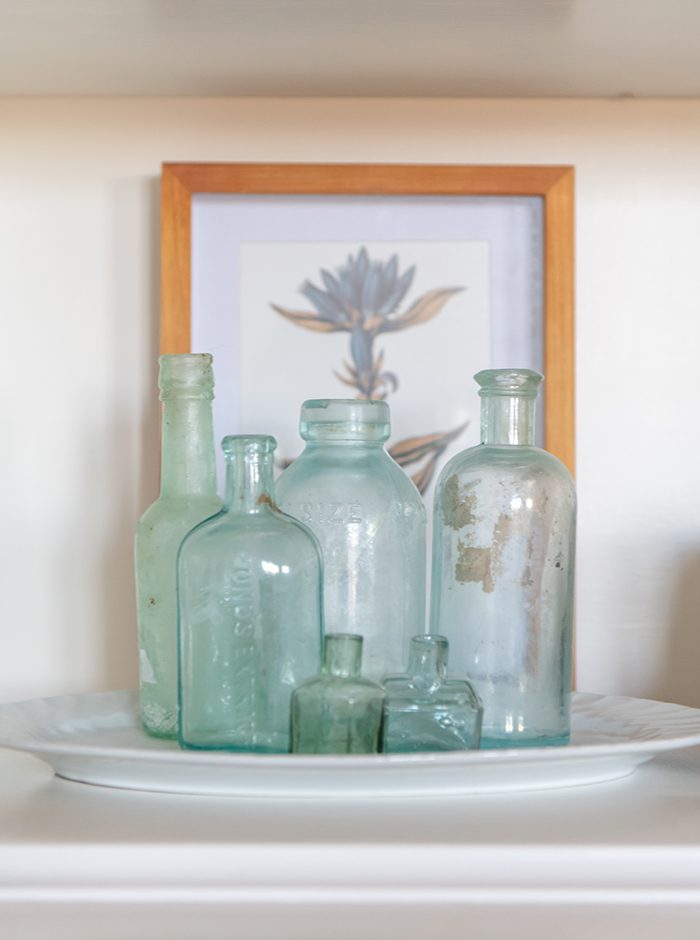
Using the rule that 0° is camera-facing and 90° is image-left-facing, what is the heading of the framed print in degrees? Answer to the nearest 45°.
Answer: approximately 0°

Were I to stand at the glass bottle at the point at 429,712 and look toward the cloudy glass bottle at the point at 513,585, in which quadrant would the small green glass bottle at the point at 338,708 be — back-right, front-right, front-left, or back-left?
back-left
